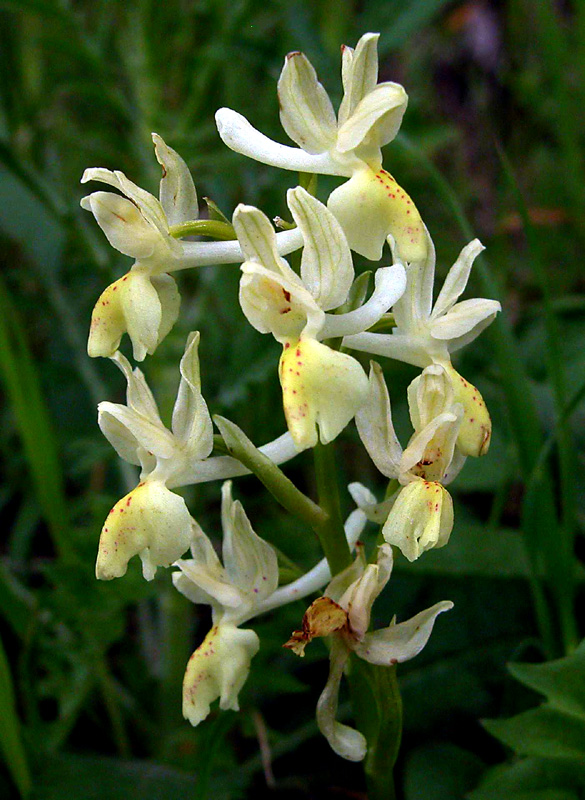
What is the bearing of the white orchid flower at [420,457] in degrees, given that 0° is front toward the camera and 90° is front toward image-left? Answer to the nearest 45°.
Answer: approximately 315°
